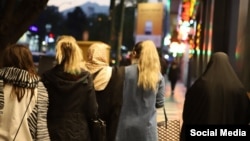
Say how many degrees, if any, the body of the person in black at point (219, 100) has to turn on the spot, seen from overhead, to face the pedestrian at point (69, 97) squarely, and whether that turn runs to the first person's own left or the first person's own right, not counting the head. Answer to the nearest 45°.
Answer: approximately 90° to the first person's own left

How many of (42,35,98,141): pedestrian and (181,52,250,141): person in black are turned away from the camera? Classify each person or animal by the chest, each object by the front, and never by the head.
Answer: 2

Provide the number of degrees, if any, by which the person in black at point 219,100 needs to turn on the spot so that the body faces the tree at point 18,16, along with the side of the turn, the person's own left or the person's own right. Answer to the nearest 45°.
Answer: approximately 45° to the person's own left

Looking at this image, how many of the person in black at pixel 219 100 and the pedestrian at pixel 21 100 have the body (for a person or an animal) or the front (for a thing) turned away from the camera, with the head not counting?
2

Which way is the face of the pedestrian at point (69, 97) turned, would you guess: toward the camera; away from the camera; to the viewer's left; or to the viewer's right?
away from the camera

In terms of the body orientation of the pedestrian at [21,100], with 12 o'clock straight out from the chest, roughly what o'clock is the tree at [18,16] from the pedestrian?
The tree is roughly at 12 o'clock from the pedestrian.

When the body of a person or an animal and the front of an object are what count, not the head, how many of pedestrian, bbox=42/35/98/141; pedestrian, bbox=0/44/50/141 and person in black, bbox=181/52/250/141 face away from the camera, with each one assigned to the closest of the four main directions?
3

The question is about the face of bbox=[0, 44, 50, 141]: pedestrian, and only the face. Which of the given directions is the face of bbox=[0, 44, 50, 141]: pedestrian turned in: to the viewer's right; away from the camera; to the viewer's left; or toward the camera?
away from the camera

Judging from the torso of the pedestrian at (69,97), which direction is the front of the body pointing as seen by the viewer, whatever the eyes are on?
away from the camera

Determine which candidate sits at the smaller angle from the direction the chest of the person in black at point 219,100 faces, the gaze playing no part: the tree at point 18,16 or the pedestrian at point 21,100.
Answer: the tree

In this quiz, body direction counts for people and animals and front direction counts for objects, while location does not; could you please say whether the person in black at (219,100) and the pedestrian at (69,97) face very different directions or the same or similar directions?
same or similar directions

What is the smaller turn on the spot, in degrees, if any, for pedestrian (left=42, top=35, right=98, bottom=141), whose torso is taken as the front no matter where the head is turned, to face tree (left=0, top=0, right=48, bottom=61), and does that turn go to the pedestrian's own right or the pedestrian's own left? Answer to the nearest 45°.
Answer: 0° — they already face it

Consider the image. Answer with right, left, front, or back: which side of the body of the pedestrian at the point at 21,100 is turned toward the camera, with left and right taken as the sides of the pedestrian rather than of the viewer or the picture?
back

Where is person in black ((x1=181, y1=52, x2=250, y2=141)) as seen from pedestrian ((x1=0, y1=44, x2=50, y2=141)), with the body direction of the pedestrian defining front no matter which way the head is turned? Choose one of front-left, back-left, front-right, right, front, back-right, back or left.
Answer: right

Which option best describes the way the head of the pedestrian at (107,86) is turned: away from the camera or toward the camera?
away from the camera

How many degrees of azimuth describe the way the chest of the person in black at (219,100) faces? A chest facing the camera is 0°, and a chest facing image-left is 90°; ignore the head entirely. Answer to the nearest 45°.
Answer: approximately 180°
